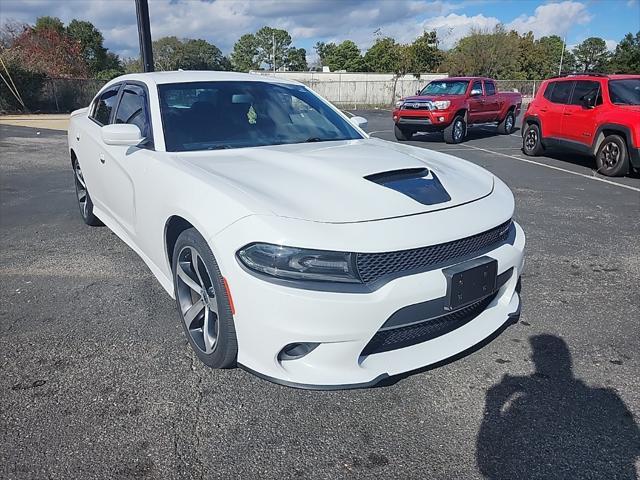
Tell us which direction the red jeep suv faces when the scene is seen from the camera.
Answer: facing the viewer and to the right of the viewer

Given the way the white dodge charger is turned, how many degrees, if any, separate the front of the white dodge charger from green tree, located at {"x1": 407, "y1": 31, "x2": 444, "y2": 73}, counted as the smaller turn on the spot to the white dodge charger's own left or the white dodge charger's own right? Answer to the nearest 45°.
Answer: approximately 135° to the white dodge charger's own left

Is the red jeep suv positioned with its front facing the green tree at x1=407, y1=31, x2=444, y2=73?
no

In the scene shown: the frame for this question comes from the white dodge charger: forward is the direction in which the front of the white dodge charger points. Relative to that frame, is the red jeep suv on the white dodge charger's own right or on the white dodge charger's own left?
on the white dodge charger's own left

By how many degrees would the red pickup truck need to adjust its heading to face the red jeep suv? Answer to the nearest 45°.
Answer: approximately 90° to its left

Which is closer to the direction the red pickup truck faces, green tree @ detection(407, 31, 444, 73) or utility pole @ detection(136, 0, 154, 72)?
the utility pole

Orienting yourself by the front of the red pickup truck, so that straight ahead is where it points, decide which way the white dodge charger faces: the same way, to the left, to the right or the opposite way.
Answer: to the left

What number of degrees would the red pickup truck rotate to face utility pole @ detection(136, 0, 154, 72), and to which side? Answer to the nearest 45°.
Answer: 0° — it already faces it

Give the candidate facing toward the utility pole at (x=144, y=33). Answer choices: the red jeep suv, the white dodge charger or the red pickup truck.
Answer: the red pickup truck

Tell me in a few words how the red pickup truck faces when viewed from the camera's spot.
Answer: facing the viewer and to the left of the viewer

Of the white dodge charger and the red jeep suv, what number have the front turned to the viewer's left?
0

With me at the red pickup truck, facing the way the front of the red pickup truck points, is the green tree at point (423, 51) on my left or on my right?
on my right

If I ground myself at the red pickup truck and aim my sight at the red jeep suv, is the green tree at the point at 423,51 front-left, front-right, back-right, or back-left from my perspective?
back-left

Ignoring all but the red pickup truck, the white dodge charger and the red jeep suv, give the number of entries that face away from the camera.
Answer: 0
